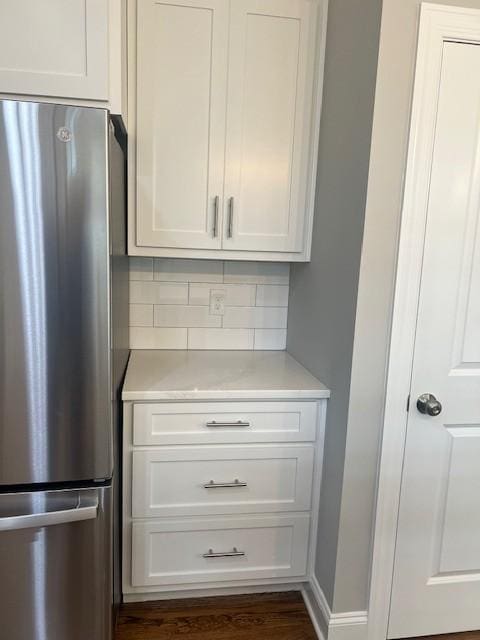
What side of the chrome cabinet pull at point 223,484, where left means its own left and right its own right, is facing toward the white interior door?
left

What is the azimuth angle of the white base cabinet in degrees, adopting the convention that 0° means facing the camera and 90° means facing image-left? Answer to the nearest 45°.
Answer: approximately 0°

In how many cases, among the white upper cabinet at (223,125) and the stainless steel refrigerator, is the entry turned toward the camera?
2

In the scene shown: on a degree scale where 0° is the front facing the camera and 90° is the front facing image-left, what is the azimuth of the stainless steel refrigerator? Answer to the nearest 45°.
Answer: approximately 0°

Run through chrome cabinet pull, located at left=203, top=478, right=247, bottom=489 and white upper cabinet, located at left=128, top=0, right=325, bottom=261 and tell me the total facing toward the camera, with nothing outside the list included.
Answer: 2

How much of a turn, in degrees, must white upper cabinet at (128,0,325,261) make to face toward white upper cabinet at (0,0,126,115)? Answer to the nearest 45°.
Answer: approximately 45° to its right
